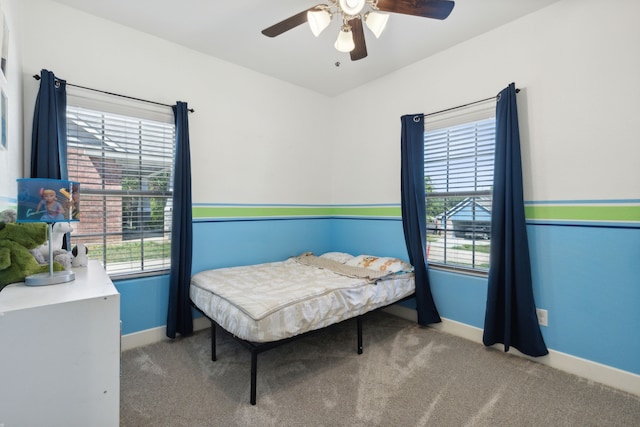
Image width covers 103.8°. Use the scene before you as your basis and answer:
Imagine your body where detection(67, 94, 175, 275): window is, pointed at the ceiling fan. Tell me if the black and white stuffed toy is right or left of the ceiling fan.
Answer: right

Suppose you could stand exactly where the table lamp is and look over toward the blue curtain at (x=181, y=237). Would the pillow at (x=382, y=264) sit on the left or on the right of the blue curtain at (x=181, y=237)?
right

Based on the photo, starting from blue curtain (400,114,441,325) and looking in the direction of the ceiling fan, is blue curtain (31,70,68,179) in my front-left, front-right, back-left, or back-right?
front-right

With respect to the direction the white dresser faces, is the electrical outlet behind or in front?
in front

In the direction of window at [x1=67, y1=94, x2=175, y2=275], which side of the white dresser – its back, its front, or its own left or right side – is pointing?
left

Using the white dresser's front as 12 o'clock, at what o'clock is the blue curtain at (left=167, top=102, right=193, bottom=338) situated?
The blue curtain is roughly at 10 o'clock from the white dresser.

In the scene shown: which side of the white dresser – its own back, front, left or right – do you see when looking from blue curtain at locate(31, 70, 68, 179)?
left

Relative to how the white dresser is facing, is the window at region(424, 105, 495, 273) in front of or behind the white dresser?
in front

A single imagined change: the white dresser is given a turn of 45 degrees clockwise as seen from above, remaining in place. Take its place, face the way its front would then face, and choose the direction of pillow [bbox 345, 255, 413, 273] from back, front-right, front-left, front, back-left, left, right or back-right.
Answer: front-left

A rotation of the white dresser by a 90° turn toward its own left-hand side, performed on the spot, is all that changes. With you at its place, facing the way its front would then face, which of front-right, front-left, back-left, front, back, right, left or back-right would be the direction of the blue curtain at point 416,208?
right

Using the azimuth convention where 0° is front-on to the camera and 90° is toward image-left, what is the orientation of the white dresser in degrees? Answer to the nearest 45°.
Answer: approximately 270°
